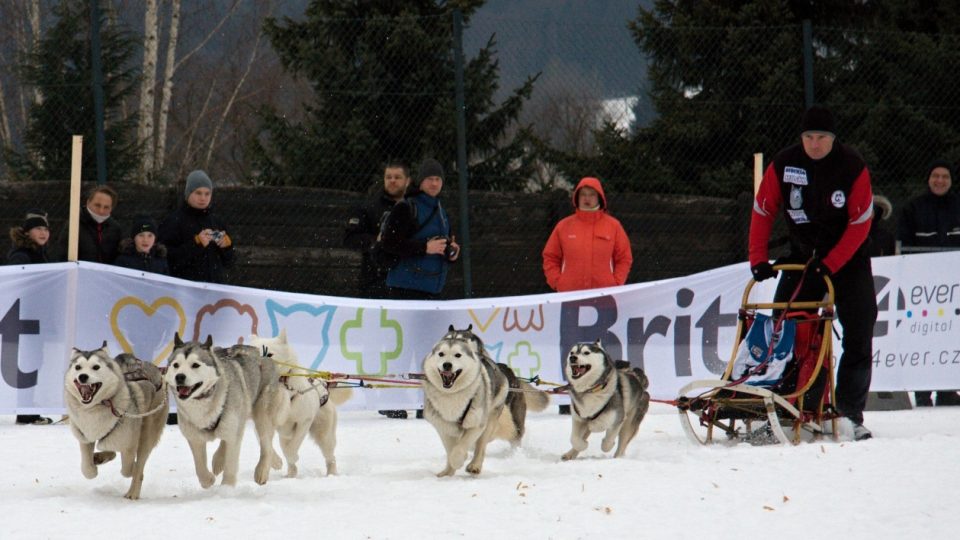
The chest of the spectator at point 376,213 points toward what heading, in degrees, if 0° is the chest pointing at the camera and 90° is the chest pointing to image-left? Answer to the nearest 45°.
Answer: approximately 315°

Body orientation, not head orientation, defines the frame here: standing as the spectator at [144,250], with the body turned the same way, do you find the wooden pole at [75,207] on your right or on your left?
on your right

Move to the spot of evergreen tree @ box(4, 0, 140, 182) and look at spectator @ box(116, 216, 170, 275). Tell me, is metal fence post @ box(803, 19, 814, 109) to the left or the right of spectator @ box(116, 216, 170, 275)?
left

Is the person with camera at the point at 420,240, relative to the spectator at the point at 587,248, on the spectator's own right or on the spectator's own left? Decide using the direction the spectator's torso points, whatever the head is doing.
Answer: on the spectator's own right

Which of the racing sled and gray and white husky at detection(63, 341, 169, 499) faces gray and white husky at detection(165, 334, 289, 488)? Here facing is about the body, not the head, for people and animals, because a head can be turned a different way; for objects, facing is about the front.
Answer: the racing sled

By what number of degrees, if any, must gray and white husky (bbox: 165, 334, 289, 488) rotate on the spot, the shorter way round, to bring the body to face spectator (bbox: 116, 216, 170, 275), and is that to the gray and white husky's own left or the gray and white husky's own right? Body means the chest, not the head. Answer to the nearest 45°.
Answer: approximately 135° to the gray and white husky's own right

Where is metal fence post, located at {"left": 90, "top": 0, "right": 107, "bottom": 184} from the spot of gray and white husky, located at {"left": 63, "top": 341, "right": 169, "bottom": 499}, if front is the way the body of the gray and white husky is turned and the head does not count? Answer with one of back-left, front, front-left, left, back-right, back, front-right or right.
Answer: back-right

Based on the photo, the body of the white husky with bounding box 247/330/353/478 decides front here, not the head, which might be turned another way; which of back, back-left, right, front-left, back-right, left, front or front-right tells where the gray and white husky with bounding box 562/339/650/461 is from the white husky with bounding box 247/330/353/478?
back-left
